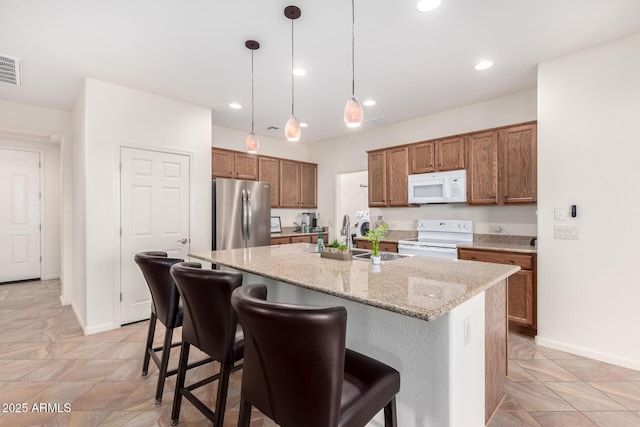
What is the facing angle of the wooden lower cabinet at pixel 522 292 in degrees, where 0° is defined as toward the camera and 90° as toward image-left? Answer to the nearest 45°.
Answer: approximately 45°

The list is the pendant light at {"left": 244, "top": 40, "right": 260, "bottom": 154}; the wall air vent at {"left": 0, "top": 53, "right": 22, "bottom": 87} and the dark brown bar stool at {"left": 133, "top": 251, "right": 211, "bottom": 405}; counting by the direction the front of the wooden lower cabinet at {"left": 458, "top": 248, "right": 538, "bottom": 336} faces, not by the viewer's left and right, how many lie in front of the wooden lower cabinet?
3

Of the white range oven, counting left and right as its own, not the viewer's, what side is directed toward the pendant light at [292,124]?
front

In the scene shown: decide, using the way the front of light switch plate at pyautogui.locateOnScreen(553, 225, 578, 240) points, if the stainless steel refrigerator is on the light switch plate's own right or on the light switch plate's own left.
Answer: on the light switch plate's own right

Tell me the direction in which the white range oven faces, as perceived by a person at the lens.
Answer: facing the viewer and to the left of the viewer

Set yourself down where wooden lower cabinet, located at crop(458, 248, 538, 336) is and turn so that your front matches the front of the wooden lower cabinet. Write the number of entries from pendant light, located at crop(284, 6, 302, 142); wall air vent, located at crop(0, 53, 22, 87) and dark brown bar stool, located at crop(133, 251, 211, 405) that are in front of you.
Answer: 3

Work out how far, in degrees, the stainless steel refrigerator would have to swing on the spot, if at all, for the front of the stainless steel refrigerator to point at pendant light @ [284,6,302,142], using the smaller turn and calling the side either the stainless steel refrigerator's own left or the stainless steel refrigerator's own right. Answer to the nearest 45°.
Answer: approximately 45° to the stainless steel refrigerator's own right

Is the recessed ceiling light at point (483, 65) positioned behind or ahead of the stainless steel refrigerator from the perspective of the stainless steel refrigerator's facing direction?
ahead

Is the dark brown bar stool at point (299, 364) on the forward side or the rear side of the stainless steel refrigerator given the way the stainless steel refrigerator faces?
on the forward side

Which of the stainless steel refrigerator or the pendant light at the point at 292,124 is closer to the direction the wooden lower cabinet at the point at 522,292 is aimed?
the pendant light
